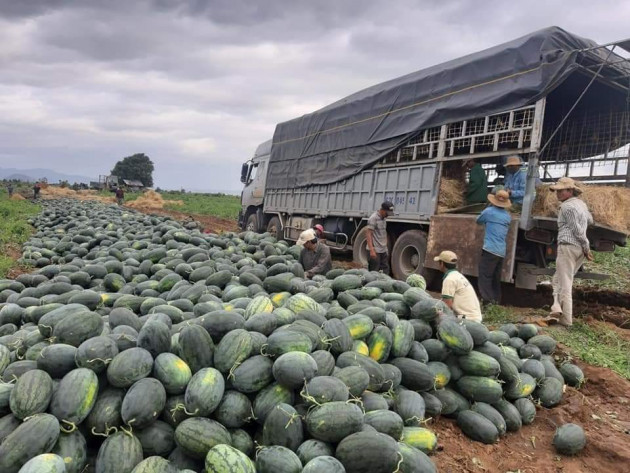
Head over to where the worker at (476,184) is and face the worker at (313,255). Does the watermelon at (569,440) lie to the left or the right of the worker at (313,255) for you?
left

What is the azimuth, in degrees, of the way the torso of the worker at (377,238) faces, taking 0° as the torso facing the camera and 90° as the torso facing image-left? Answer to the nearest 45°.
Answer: approximately 315°

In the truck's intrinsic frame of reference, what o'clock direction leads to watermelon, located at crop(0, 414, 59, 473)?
The watermelon is roughly at 8 o'clock from the truck.

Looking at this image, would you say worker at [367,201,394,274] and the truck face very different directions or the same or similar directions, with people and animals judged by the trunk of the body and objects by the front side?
very different directions

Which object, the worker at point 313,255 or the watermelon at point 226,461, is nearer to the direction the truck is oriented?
the worker

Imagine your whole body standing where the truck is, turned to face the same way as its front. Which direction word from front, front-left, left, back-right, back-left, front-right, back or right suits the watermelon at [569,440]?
back-left

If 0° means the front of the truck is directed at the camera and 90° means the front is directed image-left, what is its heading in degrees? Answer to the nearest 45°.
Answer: approximately 135°

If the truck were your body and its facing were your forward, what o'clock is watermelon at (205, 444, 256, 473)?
The watermelon is roughly at 8 o'clock from the truck.

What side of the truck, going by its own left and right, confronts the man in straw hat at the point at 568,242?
back
